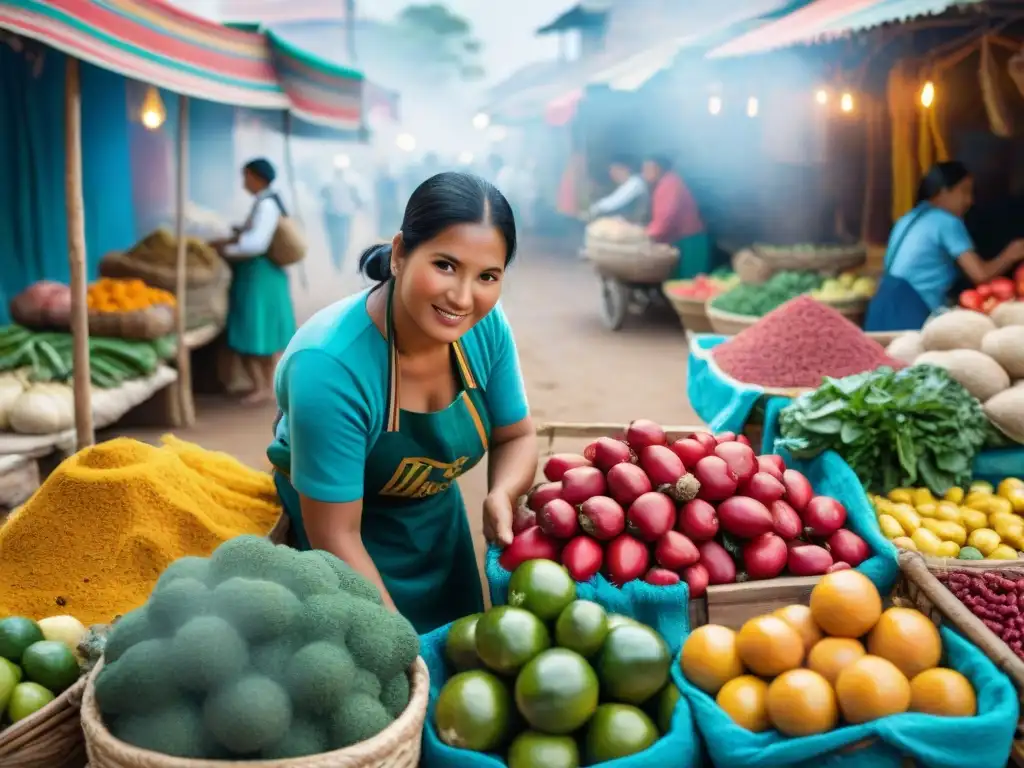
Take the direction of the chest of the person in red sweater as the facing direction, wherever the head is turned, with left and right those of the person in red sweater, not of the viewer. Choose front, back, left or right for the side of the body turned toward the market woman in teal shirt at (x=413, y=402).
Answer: left

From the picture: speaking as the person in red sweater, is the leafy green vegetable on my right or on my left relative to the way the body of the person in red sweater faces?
on my left

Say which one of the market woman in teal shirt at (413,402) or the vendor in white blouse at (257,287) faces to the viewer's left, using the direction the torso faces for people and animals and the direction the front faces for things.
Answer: the vendor in white blouse

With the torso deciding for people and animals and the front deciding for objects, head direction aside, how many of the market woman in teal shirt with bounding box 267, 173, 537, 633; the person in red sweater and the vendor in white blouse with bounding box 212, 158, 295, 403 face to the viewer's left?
2

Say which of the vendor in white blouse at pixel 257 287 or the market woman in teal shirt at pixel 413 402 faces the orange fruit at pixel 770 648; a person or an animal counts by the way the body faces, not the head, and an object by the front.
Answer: the market woman in teal shirt

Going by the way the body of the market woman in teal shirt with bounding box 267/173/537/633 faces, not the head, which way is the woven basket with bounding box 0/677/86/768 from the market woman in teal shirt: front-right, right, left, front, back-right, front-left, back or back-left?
right

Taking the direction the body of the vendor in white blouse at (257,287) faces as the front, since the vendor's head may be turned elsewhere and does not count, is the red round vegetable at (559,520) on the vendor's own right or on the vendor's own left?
on the vendor's own left

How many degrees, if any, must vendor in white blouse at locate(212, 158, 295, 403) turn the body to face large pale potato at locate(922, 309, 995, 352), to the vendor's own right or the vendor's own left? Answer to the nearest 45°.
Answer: approximately 135° to the vendor's own left

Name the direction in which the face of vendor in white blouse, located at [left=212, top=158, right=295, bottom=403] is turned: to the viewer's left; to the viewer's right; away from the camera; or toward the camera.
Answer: to the viewer's left

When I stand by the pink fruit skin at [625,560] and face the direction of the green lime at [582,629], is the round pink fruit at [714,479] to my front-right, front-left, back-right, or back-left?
back-left

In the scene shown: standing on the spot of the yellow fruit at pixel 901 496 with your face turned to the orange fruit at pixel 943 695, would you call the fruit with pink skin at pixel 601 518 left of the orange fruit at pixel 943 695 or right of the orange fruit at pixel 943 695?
right

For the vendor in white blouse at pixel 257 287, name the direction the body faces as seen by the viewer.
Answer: to the viewer's left

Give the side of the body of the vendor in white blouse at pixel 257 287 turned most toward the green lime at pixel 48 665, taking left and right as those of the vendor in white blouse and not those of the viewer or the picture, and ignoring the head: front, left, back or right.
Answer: left
